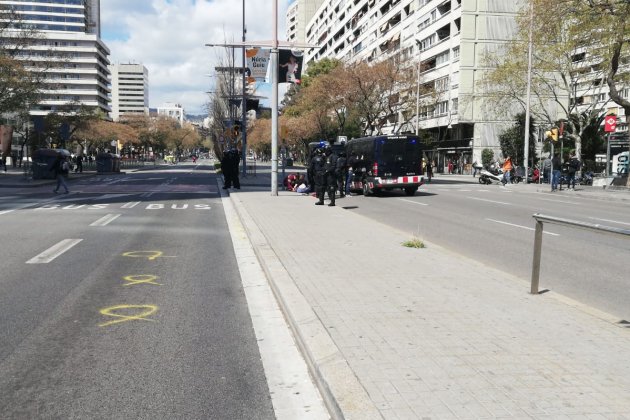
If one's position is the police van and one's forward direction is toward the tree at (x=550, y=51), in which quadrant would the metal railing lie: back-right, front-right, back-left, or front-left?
back-right
